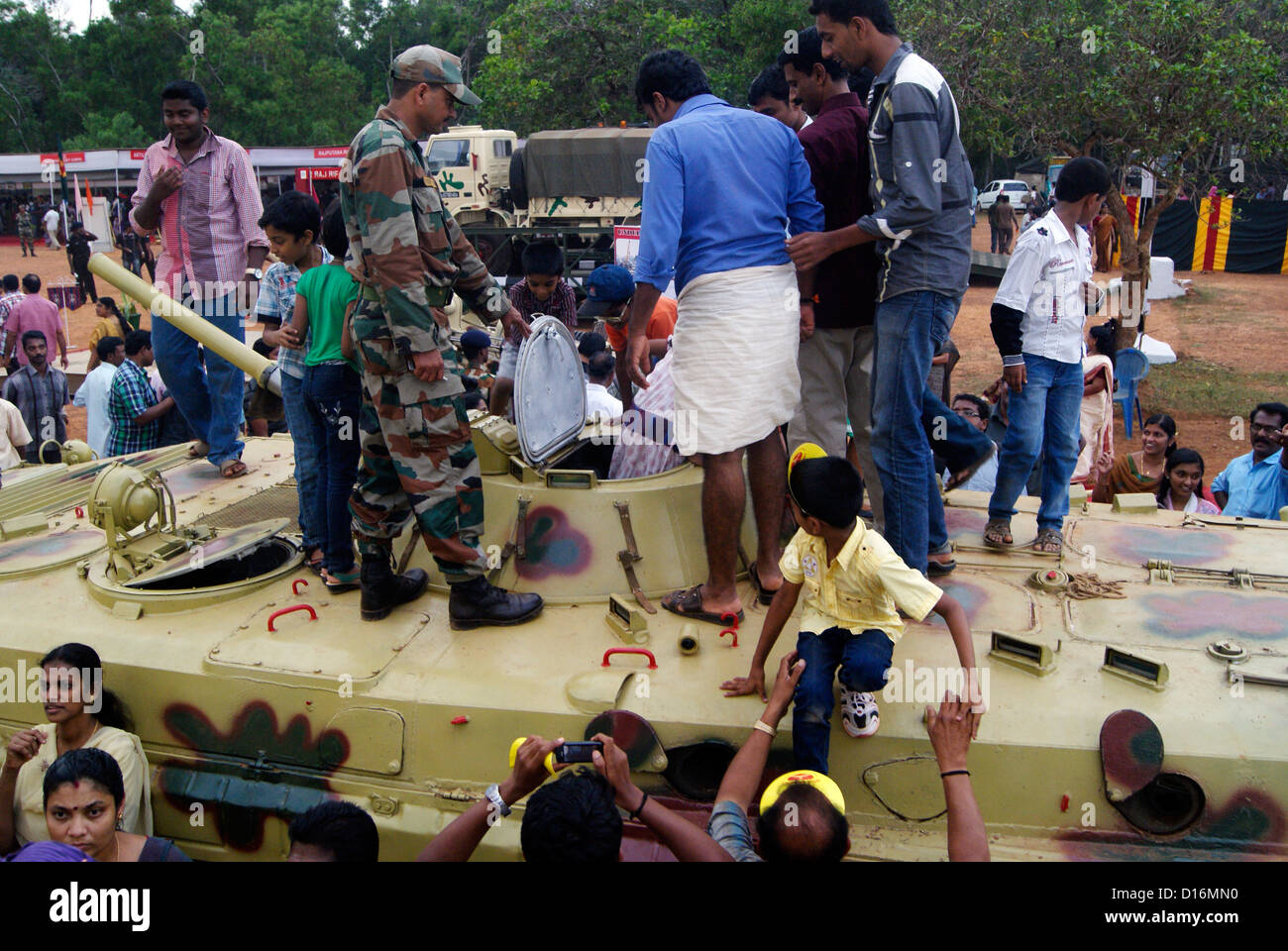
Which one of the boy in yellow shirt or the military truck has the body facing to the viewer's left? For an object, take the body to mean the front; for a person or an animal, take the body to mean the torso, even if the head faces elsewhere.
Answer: the military truck

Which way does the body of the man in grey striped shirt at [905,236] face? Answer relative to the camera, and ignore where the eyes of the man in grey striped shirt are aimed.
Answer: to the viewer's left

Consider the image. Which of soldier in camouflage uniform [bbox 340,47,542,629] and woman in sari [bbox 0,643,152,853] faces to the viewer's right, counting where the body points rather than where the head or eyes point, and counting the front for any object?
the soldier in camouflage uniform

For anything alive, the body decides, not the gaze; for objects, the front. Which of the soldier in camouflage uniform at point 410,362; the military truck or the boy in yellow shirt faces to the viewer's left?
the military truck

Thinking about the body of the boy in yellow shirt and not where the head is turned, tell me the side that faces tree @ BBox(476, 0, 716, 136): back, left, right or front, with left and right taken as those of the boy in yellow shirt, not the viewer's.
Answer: back

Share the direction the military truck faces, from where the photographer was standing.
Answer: facing to the left of the viewer

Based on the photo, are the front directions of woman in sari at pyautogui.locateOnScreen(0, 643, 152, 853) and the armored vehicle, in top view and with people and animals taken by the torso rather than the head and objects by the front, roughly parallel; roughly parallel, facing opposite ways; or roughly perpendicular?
roughly perpendicular

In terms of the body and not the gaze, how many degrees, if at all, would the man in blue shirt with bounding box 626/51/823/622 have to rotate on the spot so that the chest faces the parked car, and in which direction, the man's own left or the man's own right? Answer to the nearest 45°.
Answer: approximately 45° to the man's own right

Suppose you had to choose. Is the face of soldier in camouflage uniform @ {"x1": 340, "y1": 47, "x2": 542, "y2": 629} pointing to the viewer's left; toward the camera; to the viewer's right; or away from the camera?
to the viewer's right

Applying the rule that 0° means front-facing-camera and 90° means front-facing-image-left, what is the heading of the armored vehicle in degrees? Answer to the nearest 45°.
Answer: approximately 90°

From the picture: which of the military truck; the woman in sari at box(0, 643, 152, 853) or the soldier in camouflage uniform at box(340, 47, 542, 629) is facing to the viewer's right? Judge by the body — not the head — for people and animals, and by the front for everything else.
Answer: the soldier in camouflage uniform

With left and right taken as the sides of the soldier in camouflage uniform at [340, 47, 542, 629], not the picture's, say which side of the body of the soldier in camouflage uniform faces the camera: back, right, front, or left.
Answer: right

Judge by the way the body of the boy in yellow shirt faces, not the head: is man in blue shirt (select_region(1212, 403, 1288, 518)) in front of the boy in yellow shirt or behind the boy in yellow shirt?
behind

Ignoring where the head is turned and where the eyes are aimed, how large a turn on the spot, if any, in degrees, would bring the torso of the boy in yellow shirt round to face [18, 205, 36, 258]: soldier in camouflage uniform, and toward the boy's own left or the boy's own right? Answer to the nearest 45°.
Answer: approximately 135° to the boy's own right
